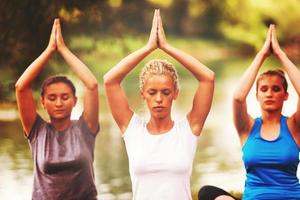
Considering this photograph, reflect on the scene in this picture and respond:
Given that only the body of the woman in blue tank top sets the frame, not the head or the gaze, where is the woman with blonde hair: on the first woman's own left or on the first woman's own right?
on the first woman's own right

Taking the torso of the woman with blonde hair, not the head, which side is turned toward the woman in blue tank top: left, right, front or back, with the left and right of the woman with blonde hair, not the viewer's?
left

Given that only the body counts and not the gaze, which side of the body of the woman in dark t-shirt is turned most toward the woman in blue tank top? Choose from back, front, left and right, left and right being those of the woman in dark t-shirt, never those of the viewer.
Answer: left

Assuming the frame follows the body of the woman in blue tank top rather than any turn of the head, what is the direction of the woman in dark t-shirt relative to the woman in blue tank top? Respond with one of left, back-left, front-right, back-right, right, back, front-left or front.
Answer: right

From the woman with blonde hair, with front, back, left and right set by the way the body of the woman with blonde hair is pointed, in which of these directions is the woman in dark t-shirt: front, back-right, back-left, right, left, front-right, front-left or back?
right
